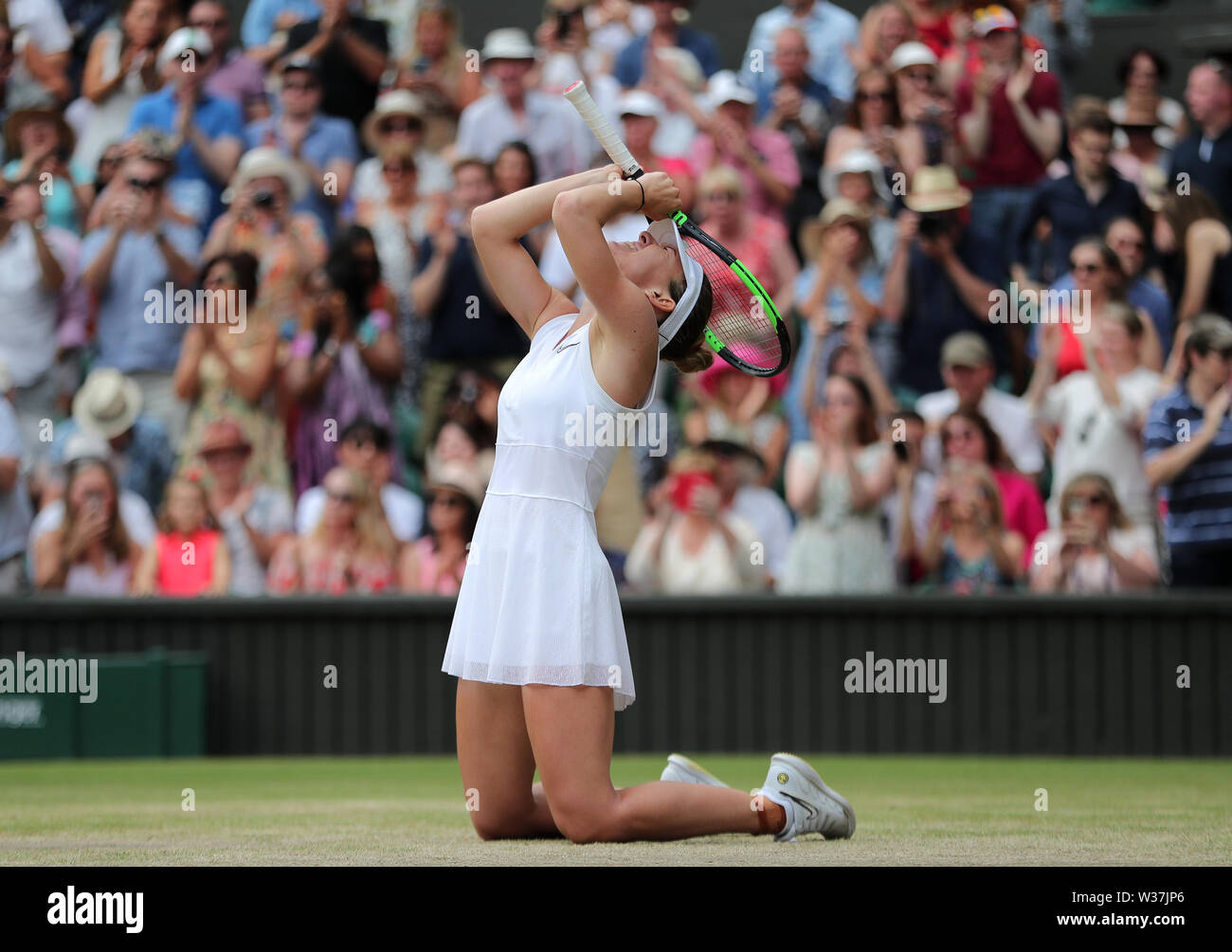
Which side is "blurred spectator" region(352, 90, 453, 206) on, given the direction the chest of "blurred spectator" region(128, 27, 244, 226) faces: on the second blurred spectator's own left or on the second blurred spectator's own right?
on the second blurred spectator's own left

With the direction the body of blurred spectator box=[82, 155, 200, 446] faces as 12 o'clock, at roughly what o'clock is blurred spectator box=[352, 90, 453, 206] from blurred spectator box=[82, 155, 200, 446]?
blurred spectator box=[352, 90, 453, 206] is roughly at 9 o'clock from blurred spectator box=[82, 155, 200, 446].

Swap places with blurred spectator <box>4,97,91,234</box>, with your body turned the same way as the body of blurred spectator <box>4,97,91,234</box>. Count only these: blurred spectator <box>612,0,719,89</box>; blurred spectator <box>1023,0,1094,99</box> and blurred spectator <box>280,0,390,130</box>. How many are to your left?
3

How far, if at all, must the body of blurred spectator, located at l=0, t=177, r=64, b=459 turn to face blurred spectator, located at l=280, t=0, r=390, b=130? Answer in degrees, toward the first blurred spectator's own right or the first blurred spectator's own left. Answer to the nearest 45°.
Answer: approximately 90° to the first blurred spectator's own left
